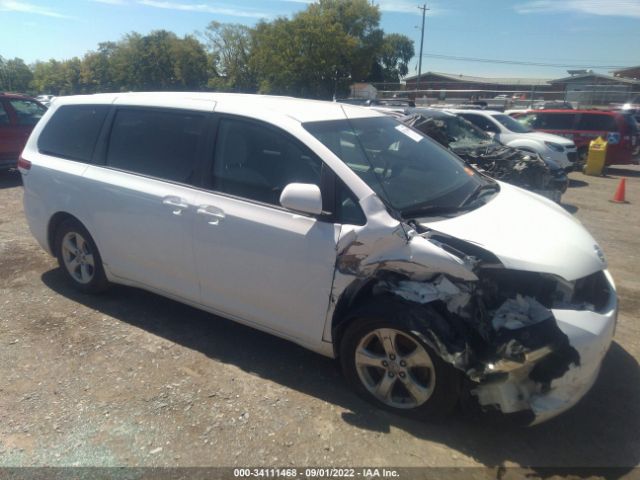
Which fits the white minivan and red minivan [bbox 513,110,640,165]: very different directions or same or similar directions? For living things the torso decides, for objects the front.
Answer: very different directions

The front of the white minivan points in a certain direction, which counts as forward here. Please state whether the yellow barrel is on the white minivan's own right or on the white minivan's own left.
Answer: on the white minivan's own left

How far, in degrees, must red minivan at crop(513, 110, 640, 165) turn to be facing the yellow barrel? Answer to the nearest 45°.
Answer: approximately 135° to its left

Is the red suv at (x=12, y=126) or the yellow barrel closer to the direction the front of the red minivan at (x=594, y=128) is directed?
the red suv

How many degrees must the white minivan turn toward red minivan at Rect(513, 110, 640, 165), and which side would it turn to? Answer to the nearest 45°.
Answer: approximately 90° to its left

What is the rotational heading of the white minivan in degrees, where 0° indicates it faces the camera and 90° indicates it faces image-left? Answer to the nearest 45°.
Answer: approximately 315°

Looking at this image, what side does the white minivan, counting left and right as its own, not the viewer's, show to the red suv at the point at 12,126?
back

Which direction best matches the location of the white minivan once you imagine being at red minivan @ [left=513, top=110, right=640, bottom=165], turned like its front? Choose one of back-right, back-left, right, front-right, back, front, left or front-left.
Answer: back-left
